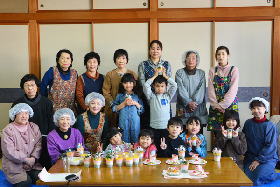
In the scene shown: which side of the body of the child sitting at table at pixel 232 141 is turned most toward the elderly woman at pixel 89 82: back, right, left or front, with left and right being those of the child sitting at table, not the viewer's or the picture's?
right

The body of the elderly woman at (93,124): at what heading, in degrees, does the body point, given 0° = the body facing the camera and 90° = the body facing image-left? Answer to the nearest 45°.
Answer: approximately 0°

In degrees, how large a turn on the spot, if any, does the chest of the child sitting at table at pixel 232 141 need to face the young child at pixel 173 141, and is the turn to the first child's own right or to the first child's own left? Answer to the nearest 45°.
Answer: approximately 45° to the first child's own right

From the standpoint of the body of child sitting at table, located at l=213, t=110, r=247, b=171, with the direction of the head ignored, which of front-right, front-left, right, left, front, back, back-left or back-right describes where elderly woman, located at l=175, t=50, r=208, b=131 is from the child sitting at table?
back-right

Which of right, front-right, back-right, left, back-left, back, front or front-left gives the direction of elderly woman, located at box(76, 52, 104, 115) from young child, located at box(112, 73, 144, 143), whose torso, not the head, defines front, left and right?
back-right

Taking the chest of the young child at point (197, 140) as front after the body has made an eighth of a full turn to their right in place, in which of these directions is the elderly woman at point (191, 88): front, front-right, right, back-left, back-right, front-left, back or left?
back-right
